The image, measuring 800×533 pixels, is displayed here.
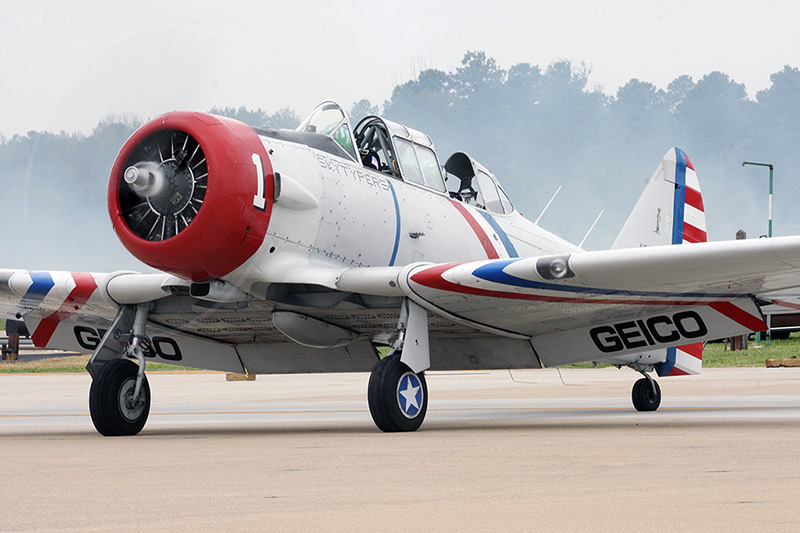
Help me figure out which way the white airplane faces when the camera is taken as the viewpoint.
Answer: facing the viewer and to the left of the viewer
